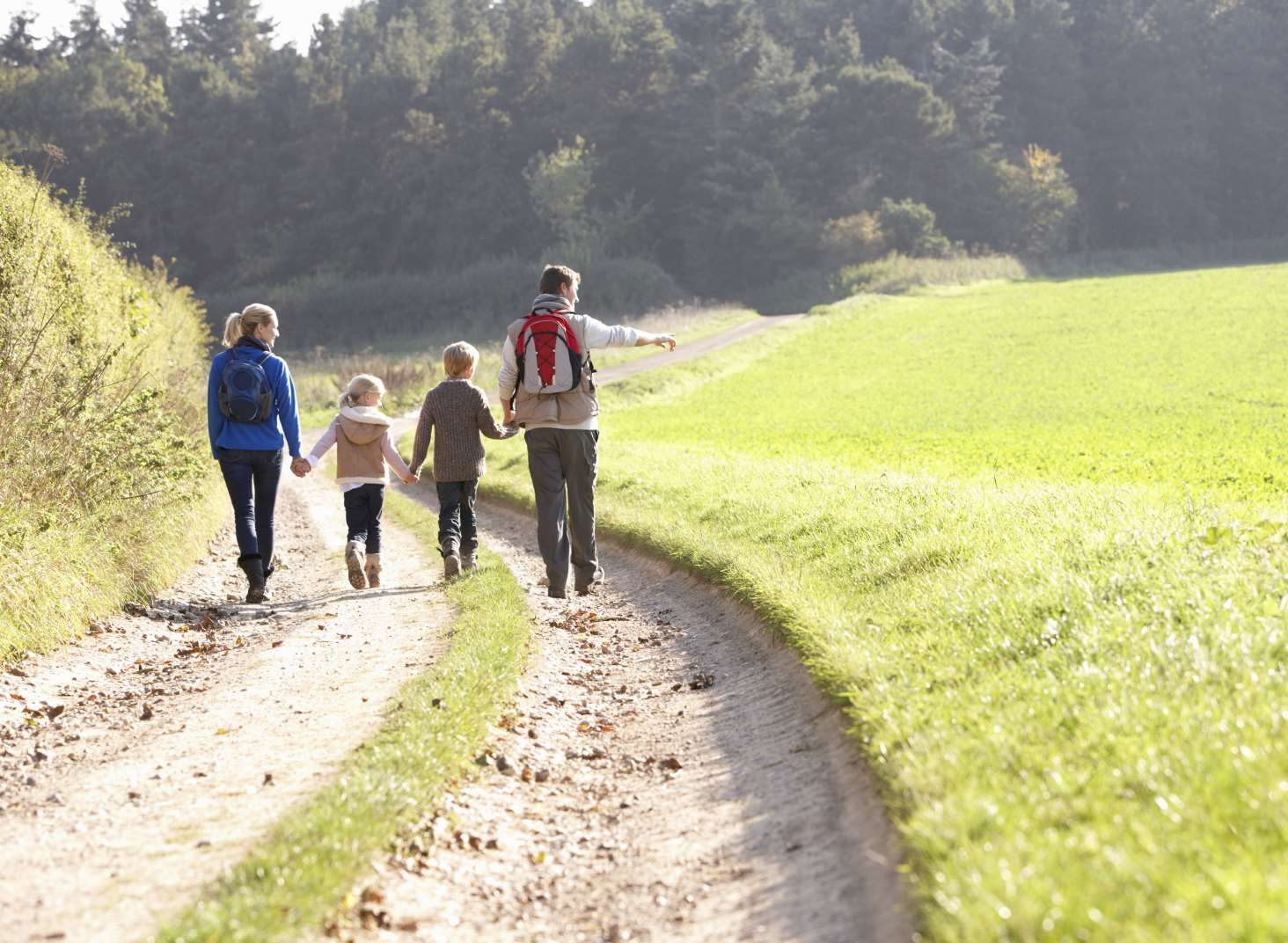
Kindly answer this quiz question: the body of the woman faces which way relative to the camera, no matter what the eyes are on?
away from the camera

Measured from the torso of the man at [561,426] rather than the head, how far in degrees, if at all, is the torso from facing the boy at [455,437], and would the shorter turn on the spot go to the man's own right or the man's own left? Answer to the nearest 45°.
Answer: approximately 45° to the man's own left

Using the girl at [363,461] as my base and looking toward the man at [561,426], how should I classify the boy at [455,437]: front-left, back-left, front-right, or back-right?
front-left

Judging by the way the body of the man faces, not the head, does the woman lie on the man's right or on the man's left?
on the man's left

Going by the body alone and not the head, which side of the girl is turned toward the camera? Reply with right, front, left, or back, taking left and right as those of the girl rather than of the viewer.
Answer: back

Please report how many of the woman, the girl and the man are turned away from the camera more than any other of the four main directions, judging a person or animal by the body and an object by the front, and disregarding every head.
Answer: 3

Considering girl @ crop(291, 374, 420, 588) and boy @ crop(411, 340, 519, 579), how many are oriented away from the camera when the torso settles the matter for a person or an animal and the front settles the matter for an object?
2

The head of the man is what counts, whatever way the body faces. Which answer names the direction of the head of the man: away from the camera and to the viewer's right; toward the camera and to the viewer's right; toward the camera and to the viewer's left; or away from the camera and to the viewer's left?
away from the camera and to the viewer's right

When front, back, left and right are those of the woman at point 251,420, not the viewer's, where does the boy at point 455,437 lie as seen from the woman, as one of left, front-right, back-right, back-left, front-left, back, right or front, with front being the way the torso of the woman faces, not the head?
right

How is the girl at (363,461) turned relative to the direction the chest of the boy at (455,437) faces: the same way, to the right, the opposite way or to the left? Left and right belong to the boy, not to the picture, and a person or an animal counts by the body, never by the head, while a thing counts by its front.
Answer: the same way

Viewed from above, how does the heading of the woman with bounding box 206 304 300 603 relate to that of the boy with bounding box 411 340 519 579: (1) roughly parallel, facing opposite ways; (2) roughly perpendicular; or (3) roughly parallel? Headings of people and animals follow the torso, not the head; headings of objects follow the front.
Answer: roughly parallel

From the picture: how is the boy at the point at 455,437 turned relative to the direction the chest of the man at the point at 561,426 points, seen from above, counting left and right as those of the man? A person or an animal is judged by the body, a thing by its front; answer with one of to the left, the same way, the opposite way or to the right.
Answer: the same way

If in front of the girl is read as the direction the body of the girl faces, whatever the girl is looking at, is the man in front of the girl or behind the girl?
behind

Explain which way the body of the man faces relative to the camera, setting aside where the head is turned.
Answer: away from the camera

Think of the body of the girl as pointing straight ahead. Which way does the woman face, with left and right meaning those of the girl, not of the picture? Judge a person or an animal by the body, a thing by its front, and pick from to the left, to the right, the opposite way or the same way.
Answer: the same way

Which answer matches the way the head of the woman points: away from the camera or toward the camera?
away from the camera

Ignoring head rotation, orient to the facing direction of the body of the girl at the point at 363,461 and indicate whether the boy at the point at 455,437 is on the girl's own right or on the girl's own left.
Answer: on the girl's own right
